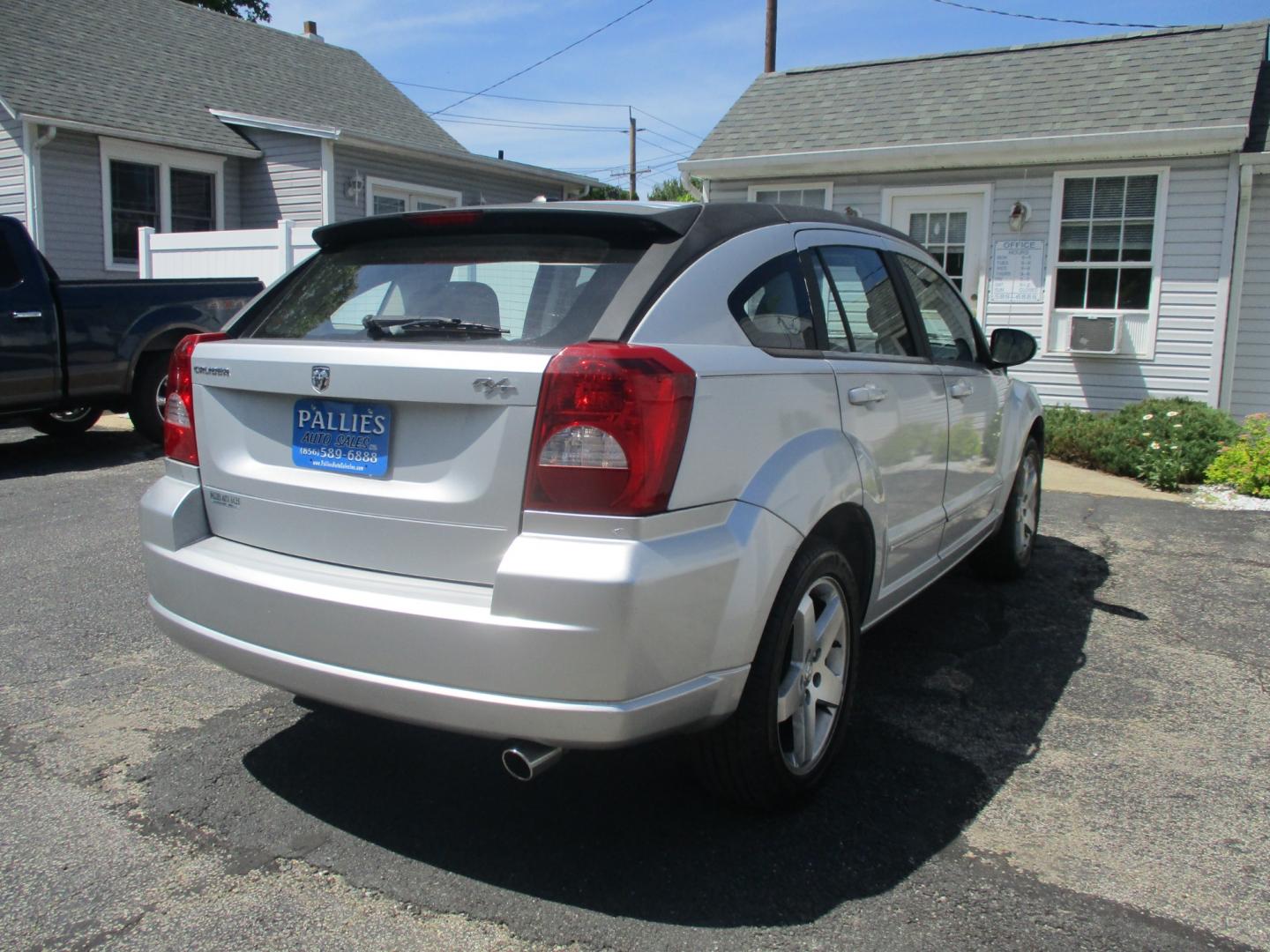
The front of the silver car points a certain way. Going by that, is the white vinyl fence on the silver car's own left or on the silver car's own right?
on the silver car's own left

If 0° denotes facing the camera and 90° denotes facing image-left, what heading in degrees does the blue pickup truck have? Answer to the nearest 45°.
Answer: approximately 45°

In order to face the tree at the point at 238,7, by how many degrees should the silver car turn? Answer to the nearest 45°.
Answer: approximately 45° to its left

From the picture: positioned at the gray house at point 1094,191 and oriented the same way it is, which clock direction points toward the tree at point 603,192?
The tree is roughly at 5 o'clock from the gray house.

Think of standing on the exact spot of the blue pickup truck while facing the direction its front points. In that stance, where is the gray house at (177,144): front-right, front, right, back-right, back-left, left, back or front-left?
back-right

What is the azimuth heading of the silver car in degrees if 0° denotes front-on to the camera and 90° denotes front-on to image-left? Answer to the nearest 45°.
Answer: approximately 225°

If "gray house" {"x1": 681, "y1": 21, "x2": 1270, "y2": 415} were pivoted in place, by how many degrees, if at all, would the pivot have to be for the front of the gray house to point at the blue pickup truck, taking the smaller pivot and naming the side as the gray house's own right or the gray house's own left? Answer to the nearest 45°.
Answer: approximately 45° to the gray house's own right
